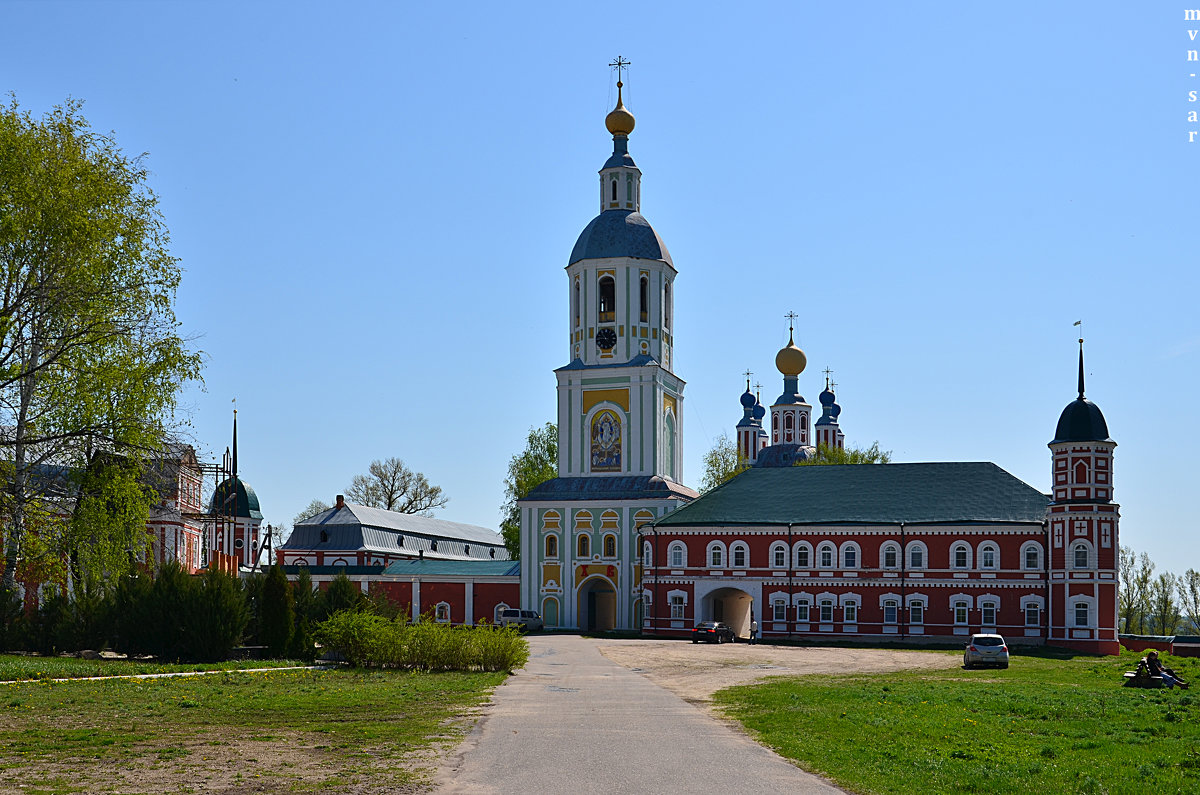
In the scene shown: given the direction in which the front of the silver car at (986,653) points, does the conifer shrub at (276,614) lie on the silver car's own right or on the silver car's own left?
on the silver car's own left

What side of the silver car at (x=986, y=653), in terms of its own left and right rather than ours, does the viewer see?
back

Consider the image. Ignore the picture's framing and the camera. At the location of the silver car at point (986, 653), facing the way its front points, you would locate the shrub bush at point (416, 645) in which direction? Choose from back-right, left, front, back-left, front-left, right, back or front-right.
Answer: back-left

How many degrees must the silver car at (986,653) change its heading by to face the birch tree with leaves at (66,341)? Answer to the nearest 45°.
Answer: approximately 135° to its left

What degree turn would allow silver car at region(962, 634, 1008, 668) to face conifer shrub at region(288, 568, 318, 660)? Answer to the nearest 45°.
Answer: approximately 135° to its left
